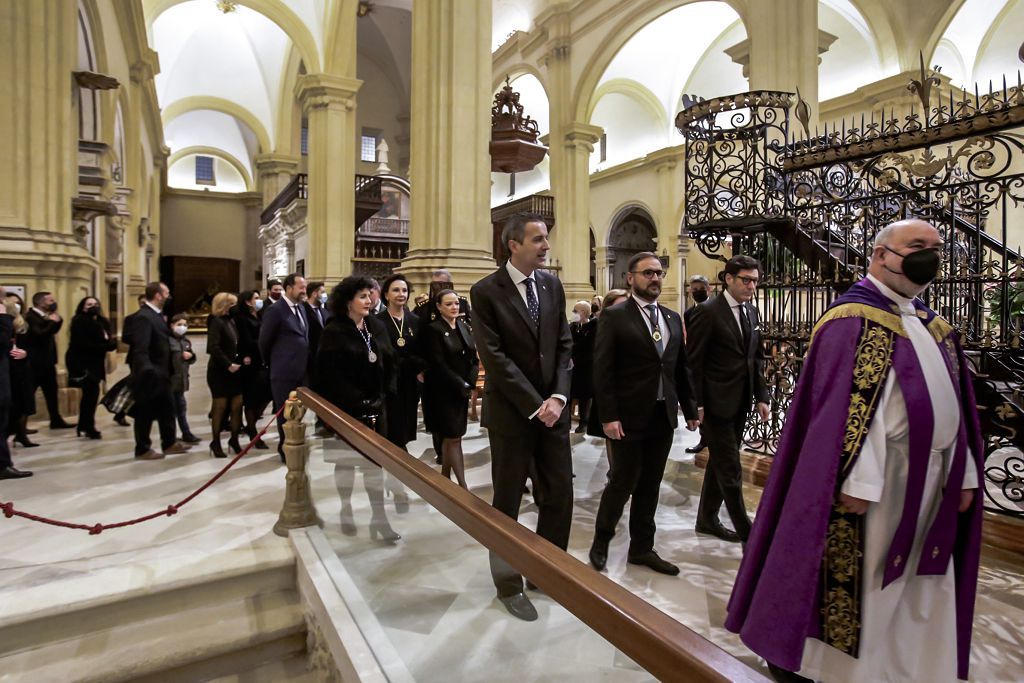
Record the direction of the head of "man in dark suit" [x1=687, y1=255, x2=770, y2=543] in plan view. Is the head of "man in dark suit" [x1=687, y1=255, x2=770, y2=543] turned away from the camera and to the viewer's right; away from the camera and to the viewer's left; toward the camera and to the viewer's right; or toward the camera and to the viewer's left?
toward the camera and to the viewer's right

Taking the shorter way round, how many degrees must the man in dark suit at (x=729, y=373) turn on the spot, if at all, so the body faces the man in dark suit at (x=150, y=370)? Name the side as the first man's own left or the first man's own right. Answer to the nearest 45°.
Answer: approximately 135° to the first man's own right

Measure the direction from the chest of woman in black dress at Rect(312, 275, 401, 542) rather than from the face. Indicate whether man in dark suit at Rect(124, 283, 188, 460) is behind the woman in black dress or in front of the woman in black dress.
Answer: behind

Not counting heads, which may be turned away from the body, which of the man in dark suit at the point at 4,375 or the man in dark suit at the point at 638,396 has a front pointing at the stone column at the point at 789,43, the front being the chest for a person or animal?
the man in dark suit at the point at 4,375

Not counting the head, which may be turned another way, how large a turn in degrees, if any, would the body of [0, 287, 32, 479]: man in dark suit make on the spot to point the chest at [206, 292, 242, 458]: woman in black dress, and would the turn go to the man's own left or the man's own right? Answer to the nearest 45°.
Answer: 0° — they already face them

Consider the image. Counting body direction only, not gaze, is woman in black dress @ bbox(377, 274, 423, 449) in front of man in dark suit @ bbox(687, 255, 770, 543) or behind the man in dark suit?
behind

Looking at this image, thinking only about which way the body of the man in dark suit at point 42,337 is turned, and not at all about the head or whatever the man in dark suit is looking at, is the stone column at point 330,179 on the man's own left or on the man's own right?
on the man's own left

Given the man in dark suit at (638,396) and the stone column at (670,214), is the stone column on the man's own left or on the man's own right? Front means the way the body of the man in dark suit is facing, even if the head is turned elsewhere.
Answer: on the man's own left

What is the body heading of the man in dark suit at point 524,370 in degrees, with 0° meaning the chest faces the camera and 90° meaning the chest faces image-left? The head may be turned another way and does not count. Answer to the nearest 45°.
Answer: approximately 315°
